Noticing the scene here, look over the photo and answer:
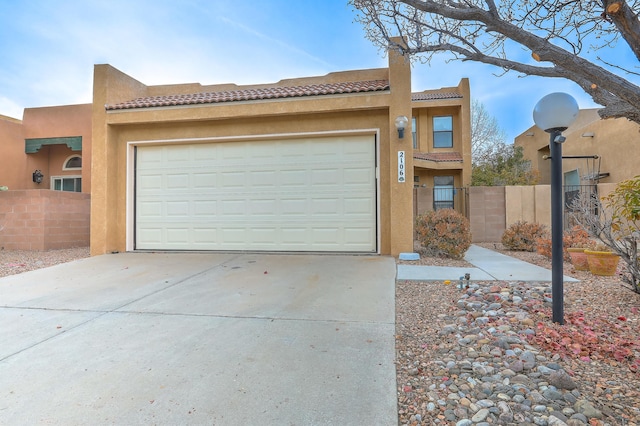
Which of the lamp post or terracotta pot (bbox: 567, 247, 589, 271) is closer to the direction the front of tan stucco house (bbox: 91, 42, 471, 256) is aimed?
the lamp post

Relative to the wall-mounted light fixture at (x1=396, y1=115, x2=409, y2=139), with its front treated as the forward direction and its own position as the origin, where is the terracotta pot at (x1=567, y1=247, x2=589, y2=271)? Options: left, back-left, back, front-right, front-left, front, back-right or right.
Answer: left

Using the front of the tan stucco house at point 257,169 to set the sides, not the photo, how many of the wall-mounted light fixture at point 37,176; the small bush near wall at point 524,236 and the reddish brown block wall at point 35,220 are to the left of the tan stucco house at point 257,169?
1

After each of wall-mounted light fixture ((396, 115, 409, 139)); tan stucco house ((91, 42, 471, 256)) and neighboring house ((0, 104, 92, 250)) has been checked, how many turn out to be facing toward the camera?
3

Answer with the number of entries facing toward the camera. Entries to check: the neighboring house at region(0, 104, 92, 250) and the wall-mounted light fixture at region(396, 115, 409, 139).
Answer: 2

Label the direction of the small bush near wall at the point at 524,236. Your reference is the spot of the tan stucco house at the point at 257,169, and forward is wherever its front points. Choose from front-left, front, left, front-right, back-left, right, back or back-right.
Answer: left

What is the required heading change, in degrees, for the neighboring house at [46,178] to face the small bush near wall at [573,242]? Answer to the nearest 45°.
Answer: approximately 45° to its left

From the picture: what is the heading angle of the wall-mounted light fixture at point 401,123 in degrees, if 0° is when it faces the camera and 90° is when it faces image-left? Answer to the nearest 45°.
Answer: approximately 0°

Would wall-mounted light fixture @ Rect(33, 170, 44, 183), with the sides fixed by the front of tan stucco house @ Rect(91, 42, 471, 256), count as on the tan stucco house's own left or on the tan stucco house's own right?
on the tan stucco house's own right

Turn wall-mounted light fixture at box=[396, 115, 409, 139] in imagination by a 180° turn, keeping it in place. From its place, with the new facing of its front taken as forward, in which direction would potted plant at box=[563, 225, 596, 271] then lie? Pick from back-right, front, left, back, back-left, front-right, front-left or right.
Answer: right

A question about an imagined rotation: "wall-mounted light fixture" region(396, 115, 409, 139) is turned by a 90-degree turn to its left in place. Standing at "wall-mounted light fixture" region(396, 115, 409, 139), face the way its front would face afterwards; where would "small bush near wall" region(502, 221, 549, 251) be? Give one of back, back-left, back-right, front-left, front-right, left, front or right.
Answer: front-left

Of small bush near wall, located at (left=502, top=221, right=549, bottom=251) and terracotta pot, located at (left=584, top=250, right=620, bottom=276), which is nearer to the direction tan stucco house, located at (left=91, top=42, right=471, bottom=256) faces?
the terracotta pot

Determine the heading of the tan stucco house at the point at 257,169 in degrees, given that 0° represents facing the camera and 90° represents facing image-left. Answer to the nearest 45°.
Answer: approximately 0°
